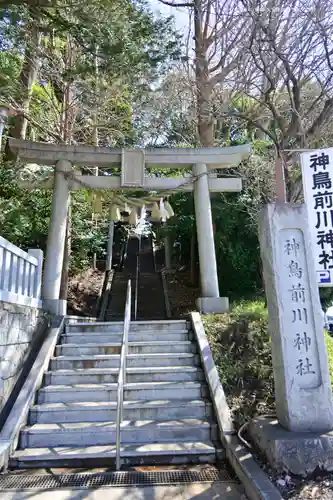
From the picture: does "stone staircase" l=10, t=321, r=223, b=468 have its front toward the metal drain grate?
yes

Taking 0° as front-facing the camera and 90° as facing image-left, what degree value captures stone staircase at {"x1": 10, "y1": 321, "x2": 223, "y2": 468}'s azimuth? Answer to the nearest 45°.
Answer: approximately 0°

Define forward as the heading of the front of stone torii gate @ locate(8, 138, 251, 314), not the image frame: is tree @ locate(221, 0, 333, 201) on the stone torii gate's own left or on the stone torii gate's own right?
on the stone torii gate's own left

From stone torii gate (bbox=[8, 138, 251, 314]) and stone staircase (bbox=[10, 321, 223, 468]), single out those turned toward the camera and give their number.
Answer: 2

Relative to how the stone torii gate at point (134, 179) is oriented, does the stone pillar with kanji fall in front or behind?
in front

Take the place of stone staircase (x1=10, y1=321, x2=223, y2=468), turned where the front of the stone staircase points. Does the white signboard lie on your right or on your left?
on your left

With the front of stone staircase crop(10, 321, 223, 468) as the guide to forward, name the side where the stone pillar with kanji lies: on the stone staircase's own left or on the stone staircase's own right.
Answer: on the stone staircase's own left
